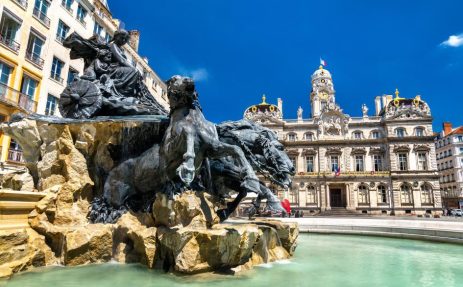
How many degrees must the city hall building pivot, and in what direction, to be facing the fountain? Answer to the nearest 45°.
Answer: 0° — it already faces it

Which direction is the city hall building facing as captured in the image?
toward the camera
